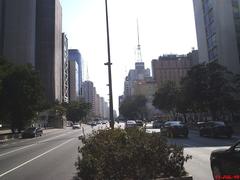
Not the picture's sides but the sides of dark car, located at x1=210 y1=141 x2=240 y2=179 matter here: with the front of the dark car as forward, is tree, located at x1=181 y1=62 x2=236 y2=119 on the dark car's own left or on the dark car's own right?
on the dark car's own right

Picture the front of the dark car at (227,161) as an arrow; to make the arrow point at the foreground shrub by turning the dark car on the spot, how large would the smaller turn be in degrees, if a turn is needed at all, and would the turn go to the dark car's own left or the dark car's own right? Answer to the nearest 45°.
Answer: approximately 45° to the dark car's own left

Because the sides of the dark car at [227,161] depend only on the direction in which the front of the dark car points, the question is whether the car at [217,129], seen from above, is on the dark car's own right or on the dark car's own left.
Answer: on the dark car's own right
